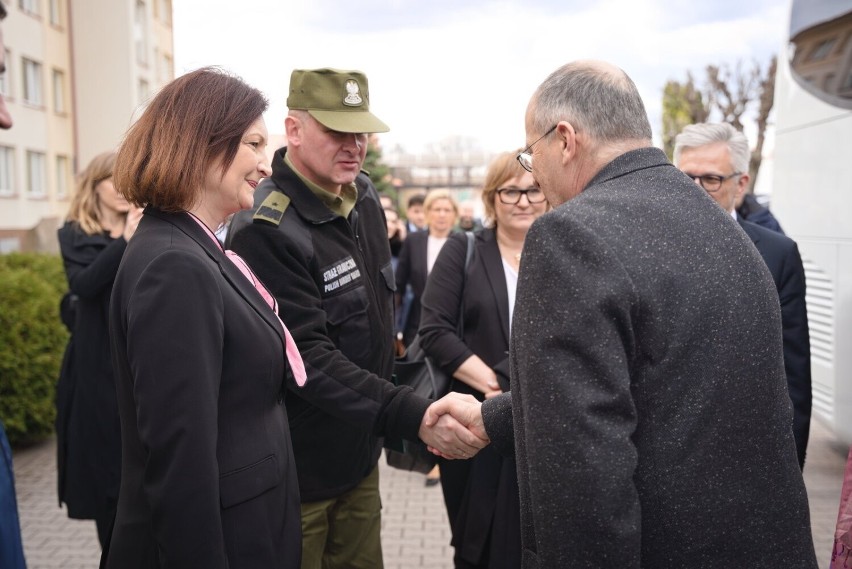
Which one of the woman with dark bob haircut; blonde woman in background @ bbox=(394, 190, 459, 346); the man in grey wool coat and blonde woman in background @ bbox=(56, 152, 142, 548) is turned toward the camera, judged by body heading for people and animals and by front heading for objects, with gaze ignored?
blonde woman in background @ bbox=(394, 190, 459, 346)

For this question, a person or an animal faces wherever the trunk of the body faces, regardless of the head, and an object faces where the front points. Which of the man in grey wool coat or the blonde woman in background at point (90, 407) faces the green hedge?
the man in grey wool coat

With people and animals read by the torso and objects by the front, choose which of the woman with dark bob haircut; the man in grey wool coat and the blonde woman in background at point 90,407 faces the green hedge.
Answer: the man in grey wool coat

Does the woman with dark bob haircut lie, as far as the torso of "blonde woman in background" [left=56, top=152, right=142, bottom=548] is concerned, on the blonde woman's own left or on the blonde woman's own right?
on the blonde woman's own right

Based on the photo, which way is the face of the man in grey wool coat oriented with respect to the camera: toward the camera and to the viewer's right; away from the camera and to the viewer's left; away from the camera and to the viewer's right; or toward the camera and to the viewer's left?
away from the camera and to the viewer's left

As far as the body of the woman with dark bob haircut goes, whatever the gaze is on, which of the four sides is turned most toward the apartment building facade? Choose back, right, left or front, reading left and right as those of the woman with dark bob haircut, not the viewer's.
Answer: left

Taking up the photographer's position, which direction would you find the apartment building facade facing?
facing the viewer and to the right of the viewer

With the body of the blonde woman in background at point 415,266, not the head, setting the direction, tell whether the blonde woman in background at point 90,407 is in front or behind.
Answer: in front

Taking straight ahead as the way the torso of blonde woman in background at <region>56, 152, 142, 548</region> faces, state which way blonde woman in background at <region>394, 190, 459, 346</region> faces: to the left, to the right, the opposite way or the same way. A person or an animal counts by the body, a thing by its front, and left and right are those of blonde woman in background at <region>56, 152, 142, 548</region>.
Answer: to the right

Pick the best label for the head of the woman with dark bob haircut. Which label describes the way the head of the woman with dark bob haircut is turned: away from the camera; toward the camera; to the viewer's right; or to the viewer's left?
to the viewer's right

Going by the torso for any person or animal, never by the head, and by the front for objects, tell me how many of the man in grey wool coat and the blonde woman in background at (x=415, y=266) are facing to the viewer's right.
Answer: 0

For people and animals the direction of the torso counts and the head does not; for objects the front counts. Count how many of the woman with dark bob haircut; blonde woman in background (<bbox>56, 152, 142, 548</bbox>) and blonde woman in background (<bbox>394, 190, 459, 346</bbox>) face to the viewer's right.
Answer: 2

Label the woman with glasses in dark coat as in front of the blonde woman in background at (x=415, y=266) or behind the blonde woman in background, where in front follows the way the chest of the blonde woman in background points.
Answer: in front

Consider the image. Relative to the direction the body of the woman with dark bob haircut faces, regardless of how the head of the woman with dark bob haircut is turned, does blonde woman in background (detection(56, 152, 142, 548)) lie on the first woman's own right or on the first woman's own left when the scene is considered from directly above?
on the first woman's own left

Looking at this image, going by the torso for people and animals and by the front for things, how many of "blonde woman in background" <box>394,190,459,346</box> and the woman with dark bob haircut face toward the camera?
1
